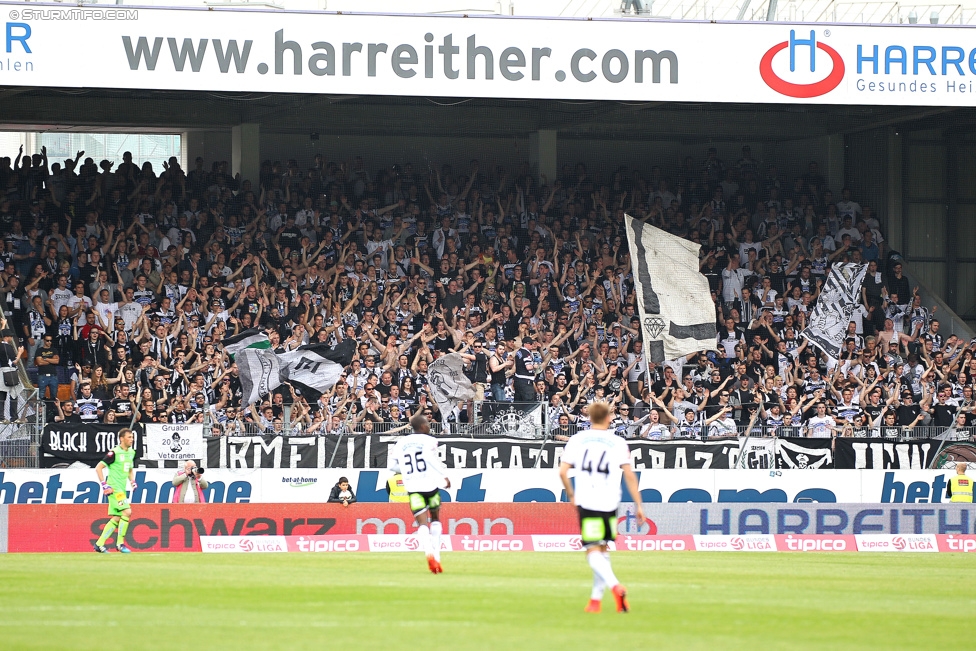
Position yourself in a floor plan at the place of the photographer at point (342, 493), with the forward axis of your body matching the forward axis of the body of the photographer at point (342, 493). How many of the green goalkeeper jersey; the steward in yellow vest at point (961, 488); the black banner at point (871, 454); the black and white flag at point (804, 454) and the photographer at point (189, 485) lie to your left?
3

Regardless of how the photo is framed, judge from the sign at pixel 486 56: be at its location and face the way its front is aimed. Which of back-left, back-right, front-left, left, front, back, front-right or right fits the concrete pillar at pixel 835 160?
back-left

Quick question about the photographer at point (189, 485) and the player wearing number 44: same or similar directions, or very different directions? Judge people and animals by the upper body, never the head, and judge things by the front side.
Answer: very different directions

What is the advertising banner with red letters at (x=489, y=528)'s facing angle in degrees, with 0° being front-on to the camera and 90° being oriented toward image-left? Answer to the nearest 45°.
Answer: approximately 0°

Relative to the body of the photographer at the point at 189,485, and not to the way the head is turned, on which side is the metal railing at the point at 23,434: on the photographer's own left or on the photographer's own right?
on the photographer's own right

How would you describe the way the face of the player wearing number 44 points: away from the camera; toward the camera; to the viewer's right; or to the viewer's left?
away from the camera

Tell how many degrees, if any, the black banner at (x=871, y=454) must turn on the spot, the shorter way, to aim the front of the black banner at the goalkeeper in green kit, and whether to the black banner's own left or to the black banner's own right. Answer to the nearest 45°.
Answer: approximately 45° to the black banner's own right

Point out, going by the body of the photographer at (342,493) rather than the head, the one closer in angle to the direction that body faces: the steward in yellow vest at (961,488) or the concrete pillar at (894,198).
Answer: the steward in yellow vest

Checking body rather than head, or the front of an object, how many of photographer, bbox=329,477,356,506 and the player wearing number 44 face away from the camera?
1
